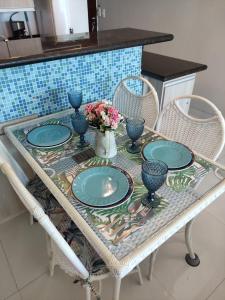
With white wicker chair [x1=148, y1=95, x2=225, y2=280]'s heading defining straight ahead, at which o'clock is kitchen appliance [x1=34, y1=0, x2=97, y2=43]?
The kitchen appliance is roughly at 3 o'clock from the white wicker chair.

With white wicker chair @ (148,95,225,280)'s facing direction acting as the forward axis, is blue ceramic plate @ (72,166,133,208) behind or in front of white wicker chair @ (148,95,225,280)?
in front

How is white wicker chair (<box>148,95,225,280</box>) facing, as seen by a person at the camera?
facing the viewer and to the left of the viewer

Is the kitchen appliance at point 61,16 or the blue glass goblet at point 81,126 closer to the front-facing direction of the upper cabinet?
the blue glass goblet

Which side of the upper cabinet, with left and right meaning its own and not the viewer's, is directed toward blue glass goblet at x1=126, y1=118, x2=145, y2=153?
front

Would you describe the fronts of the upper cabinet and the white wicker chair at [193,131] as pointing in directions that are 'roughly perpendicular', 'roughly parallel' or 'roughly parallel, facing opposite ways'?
roughly perpendicular

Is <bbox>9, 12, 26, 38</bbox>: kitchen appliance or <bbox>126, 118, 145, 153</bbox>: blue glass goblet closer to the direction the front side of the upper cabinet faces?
the blue glass goblet

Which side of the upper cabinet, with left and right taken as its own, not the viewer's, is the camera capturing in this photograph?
front

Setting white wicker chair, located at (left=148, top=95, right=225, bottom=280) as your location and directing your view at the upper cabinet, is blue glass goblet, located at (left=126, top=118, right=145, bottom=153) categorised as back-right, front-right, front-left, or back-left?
front-left

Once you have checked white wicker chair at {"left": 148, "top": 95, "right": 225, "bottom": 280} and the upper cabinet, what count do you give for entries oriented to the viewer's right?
0

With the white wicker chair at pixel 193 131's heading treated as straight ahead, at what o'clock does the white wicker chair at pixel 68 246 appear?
the white wicker chair at pixel 68 246 is roughly at 11 o'clock from the white wicker chair at pixel 193 131.

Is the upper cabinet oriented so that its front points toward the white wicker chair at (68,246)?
yes

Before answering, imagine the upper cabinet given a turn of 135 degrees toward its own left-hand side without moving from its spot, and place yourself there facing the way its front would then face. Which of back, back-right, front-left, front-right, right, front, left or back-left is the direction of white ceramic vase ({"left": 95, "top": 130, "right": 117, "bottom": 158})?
back-right

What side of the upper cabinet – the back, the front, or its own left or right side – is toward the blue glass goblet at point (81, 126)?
front

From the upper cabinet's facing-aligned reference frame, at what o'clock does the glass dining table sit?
The glass dining table is roughly at 12 o'clock from the upper cabinet.

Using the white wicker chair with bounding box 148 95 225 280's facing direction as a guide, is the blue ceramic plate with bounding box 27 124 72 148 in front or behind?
in front

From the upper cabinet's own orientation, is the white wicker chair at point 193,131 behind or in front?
in front
